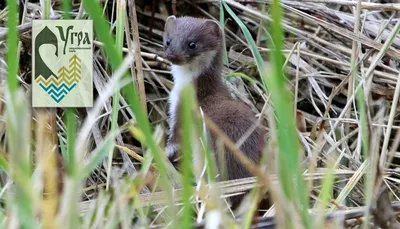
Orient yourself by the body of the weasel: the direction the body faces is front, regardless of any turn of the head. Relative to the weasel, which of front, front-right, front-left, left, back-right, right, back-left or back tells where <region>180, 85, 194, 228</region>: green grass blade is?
front-left

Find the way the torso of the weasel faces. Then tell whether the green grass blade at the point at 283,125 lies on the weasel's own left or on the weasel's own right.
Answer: on the weasel's own left

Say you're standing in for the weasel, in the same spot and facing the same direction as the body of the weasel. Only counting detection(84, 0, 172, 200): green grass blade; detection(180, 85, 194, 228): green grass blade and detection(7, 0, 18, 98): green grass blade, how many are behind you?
0

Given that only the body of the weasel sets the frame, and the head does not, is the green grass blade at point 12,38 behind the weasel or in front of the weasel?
in front

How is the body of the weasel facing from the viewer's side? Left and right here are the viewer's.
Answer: facing the viewer and to the left of the viewer

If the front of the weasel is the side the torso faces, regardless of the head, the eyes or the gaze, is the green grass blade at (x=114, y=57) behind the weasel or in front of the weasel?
in front
